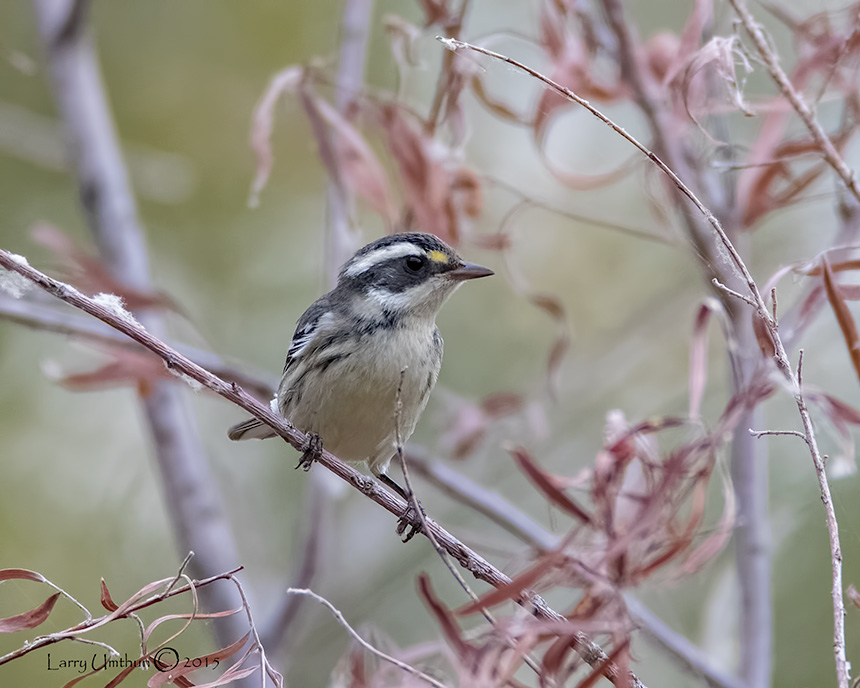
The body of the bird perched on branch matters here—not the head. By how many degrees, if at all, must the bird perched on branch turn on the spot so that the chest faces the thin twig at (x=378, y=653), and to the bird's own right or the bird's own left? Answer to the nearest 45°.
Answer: approximately 45° to the bird's own right

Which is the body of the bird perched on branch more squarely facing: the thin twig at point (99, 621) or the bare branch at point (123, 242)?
the thin twig

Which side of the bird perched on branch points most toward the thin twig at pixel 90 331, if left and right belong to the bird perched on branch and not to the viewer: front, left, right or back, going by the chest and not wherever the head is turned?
right

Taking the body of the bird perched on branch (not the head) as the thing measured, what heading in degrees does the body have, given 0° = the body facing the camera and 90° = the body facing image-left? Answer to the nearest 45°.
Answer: approximately 315°
